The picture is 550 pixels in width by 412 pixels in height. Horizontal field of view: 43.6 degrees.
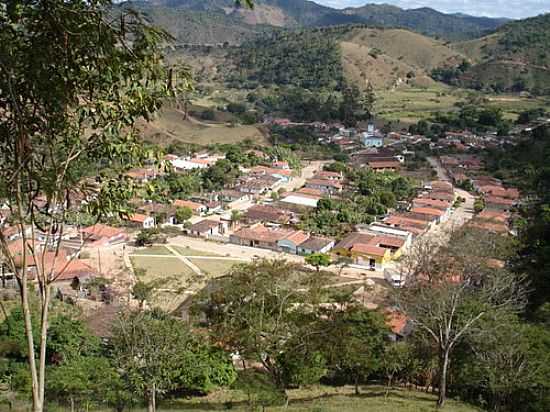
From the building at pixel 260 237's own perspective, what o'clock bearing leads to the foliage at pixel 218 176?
The foliage is roughly at 4 o'clock from the building.

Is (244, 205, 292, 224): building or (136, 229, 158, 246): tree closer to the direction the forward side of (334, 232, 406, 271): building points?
the tree

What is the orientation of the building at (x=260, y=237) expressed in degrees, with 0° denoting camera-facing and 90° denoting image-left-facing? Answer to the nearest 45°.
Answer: approximately 45°

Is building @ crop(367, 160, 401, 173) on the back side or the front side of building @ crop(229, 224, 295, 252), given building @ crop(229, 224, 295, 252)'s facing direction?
on the back side

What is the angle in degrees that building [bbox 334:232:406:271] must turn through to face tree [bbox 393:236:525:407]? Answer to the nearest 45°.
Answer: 0° — it already faces it

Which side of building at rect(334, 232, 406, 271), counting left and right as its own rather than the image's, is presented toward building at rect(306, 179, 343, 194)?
back

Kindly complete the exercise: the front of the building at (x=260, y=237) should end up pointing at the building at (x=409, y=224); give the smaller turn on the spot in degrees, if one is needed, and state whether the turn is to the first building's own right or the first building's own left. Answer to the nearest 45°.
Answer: approximately 135° to the first building's own left

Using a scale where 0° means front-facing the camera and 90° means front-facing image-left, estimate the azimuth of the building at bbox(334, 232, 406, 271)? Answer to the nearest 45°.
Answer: approximately 0°

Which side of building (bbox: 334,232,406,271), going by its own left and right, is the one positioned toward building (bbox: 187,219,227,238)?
right

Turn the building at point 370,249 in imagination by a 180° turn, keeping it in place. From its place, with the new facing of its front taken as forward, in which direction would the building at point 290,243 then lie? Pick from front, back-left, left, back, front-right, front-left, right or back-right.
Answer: left

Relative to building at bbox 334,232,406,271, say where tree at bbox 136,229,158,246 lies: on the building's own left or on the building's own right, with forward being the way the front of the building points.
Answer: on the building's own right

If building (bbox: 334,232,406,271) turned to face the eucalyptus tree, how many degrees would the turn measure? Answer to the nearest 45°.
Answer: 0° — it already faces it
